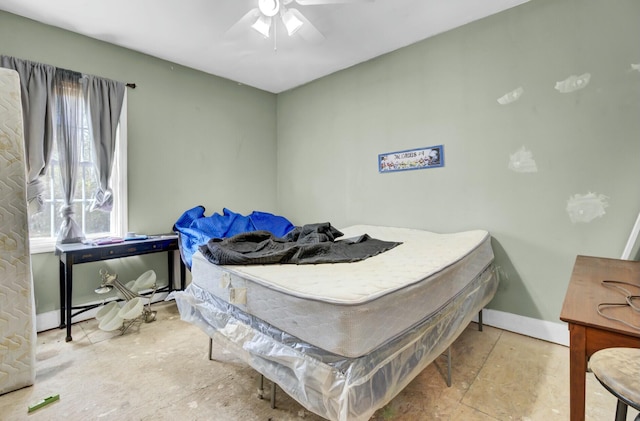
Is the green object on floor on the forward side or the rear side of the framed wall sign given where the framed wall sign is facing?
on the forward side

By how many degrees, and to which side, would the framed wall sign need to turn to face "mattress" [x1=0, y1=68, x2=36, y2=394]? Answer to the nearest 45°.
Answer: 0° — it already faces it

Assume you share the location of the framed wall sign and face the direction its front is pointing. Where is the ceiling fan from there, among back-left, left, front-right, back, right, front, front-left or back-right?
front

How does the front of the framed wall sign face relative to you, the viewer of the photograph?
facing the viewer and to the left of the viewer

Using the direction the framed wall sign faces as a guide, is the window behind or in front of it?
in front

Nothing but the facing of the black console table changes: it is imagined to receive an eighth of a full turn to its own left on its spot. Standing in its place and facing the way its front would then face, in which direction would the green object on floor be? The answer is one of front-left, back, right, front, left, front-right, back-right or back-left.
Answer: right

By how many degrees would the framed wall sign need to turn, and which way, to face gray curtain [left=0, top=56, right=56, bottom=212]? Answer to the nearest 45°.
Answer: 0° — it already faces it

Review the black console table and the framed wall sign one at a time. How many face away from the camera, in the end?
0

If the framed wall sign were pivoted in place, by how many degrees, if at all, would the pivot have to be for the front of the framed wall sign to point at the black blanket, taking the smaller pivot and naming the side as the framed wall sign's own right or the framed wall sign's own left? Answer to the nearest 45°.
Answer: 0° — it already faces it

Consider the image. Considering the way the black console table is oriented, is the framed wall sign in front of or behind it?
in front
